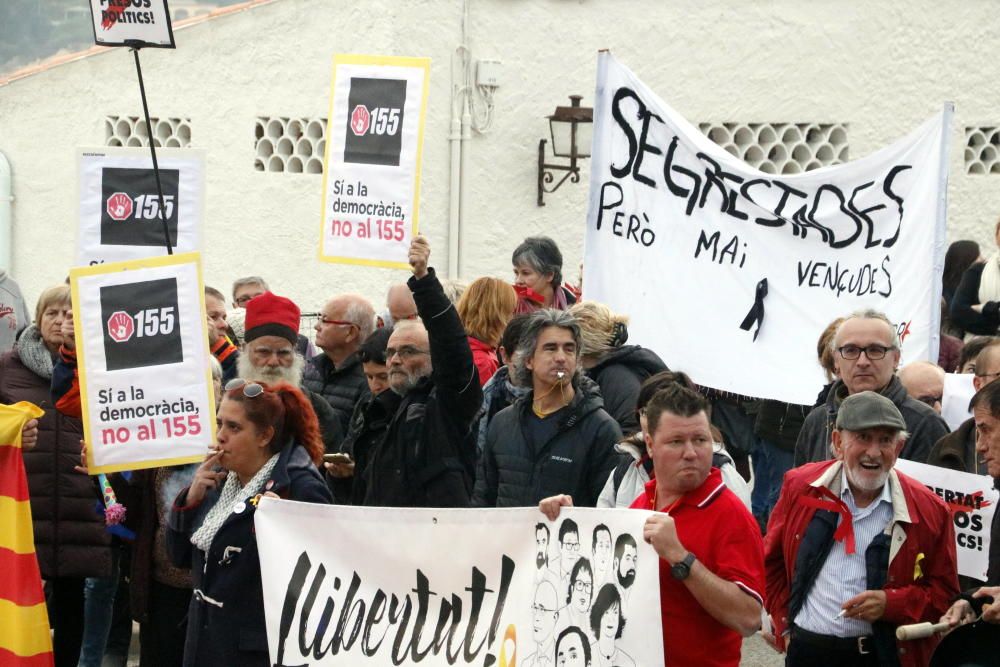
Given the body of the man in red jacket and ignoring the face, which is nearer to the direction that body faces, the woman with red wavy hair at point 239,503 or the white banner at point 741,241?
the woman with red wavy hair

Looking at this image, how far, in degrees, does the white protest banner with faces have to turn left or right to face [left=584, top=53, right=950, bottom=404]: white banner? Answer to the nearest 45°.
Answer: approximately 135° to its left

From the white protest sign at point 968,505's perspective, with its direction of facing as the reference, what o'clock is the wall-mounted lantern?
The wall-mounted lantern is roughly at 5 o'clock from the white protest sign.

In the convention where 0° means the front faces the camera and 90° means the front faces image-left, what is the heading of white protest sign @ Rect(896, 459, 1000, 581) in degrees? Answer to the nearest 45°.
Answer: approximately 0°

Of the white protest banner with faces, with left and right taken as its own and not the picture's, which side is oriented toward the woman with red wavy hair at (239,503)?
right

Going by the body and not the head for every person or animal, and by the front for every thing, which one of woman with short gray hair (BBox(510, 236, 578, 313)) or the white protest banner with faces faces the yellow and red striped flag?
the woman with short gray hair

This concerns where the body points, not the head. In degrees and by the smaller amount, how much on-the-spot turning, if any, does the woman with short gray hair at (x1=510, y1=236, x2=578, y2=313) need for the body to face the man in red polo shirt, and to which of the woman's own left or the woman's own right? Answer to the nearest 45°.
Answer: approximately 45° to the woman's own left

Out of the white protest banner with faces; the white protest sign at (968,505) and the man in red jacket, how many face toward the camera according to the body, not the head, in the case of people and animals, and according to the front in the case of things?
3

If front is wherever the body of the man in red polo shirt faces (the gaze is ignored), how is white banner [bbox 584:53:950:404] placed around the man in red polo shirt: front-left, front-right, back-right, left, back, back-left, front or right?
back-right
